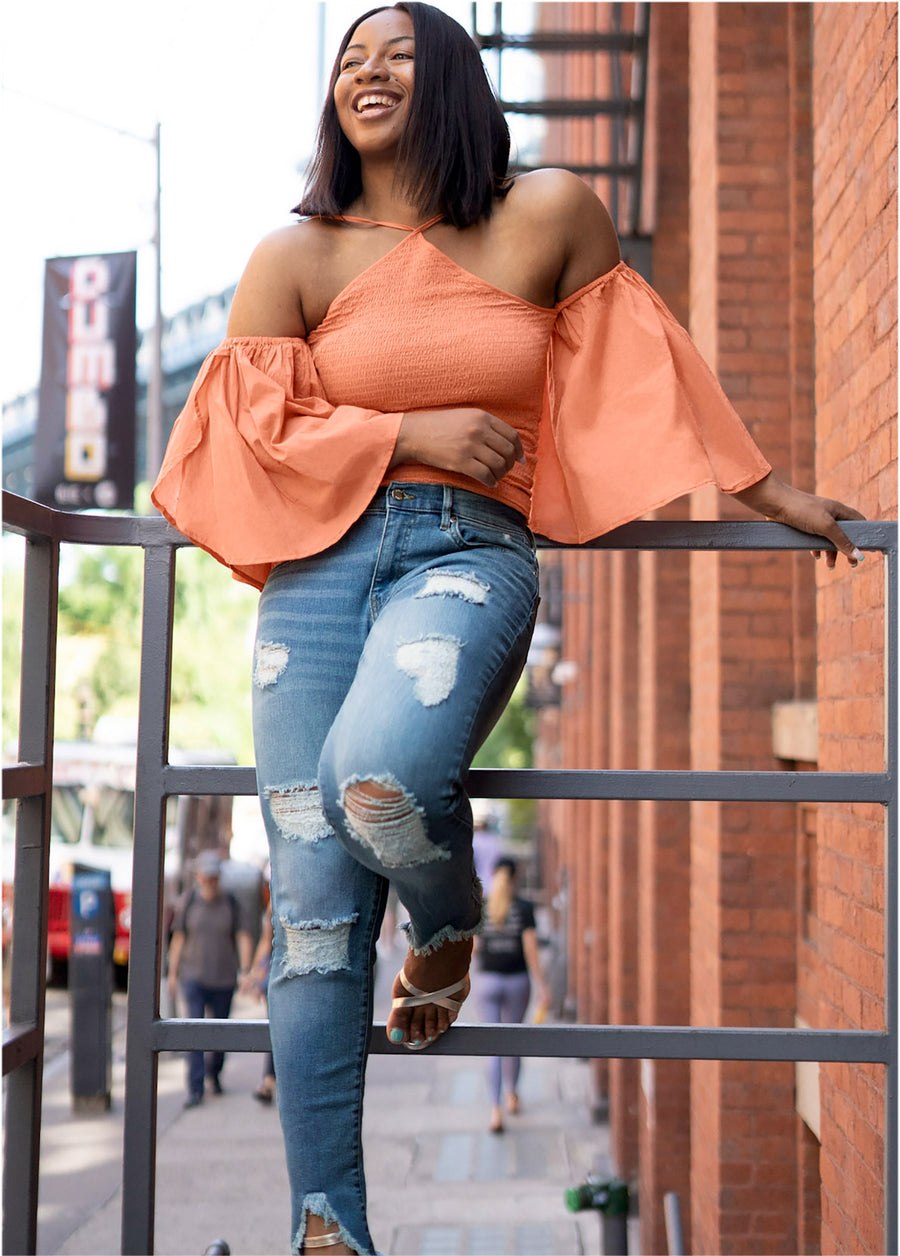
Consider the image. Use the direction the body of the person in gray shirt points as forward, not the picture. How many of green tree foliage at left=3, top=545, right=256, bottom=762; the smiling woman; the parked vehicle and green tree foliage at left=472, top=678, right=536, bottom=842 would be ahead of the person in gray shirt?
1

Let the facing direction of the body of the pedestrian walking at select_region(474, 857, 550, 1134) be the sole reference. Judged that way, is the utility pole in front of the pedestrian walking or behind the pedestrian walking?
in front

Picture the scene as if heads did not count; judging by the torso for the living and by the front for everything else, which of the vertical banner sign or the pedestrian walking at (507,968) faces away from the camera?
the pedestrian walking

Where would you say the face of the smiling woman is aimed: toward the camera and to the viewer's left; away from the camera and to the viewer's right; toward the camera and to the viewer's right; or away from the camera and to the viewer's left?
toward the camera and to the viewer's left

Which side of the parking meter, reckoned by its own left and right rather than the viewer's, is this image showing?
front

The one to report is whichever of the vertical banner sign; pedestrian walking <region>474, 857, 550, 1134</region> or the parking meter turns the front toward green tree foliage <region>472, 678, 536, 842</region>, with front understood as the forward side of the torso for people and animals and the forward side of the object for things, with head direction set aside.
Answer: the pedestrian walking

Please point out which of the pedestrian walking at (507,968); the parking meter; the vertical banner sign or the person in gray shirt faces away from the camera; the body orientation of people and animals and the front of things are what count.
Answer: the pedestrian walking

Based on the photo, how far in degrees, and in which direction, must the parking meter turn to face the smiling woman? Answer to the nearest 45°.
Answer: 0° — it already faces them

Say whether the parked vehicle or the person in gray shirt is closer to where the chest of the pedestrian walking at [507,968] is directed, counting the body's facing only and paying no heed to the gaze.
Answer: the parked vehicle

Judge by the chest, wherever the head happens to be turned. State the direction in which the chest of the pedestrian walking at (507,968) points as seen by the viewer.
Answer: away from the camera
